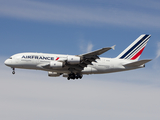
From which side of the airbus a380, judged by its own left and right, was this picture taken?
left
